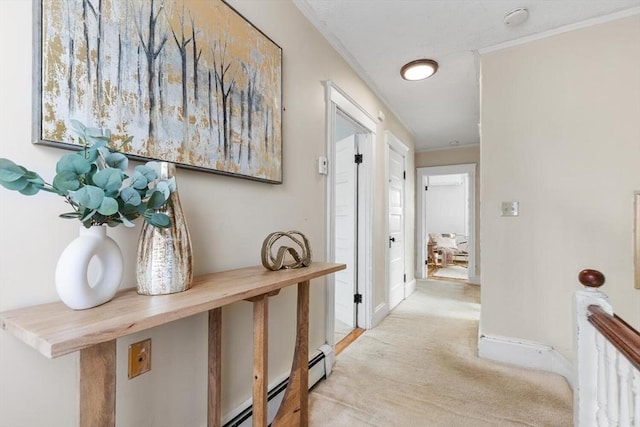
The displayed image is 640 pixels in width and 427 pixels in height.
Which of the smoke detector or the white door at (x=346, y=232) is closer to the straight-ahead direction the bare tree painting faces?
the smoke detector

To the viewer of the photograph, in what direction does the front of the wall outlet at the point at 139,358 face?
facing the viewer and to the right of the viewer
